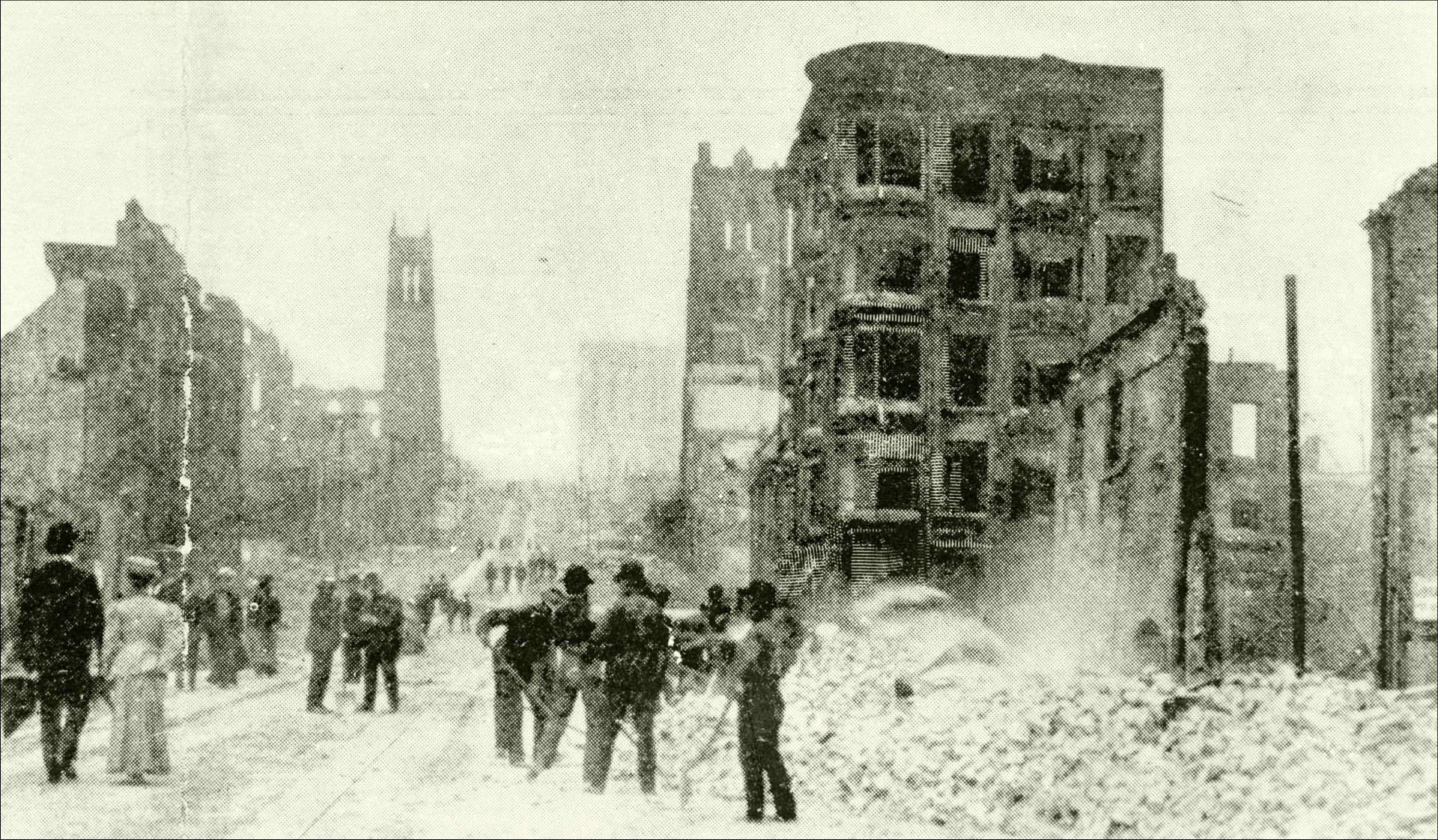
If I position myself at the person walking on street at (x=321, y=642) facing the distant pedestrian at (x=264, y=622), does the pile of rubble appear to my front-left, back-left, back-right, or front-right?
back-right

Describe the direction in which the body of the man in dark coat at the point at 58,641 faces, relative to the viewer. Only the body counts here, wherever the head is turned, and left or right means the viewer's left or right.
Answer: facing away from the viewer

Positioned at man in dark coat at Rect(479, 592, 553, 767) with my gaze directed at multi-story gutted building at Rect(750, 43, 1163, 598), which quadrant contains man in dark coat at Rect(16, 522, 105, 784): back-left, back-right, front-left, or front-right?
back-left

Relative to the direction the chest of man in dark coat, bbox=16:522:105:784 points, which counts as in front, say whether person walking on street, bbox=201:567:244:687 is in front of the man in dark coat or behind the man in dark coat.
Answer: in front

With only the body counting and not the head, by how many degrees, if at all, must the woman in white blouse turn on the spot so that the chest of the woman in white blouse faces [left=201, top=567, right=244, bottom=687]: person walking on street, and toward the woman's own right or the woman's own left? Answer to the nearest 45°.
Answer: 0° — they already face them

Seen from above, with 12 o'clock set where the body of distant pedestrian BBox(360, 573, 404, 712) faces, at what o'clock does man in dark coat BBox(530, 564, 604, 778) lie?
The man in dark coat is roughly at 10 o'clock from the distant pedestrian.

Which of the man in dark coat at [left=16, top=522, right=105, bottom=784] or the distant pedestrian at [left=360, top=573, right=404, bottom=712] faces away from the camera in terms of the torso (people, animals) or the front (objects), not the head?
the man in dark coat

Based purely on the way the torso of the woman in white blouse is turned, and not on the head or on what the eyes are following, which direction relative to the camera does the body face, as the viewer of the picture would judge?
away from the camera

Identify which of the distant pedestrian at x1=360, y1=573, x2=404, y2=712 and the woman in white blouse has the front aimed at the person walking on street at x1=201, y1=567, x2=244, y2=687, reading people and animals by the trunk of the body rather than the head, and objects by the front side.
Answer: the woman in white blouse

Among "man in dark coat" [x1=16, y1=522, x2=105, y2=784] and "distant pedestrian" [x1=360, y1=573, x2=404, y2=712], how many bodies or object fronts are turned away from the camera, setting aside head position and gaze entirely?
1

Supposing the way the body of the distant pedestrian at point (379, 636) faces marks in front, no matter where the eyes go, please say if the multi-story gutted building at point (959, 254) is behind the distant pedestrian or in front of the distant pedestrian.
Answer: behind

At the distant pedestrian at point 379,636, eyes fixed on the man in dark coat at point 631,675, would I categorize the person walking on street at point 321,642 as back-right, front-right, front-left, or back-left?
back-right

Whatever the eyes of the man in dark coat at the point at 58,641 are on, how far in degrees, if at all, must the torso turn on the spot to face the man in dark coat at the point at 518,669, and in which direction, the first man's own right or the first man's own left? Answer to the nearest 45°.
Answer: approximately 90° to the first man's own right

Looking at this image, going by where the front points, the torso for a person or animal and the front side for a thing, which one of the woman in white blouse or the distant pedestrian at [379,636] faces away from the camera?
the woman in white blouse
